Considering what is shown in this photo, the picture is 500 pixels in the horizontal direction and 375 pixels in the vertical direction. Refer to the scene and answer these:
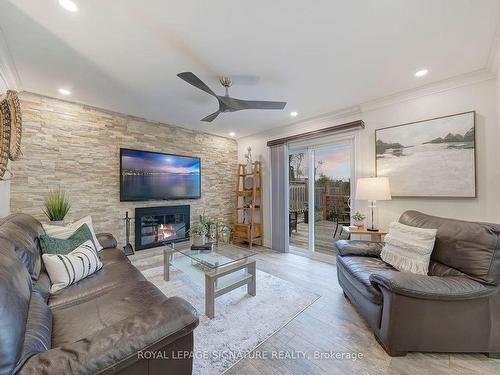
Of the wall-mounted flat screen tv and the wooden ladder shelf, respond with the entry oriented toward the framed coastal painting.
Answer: the wall-mounted flat screen tv

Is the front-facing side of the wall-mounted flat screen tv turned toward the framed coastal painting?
yes

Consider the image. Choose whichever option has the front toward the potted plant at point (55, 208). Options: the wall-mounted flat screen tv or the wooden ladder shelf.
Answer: the wooden ladder shelf

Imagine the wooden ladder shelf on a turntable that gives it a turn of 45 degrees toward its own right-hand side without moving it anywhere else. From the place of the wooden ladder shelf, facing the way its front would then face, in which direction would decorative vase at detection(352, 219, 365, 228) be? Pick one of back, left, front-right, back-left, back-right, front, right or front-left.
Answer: back-left

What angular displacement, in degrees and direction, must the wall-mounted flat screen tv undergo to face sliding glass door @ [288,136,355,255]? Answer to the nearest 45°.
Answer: approximately 45° to its left

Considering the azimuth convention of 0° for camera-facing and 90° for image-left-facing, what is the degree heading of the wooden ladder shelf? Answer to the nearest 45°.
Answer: approximately 45°

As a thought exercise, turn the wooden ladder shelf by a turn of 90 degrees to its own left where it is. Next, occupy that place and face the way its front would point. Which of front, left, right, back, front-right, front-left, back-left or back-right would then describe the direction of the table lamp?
front

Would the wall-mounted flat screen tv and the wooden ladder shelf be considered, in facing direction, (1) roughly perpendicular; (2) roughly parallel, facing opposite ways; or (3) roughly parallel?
roughly perpendicular

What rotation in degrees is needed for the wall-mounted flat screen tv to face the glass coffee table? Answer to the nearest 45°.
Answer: approximately 45° to its right

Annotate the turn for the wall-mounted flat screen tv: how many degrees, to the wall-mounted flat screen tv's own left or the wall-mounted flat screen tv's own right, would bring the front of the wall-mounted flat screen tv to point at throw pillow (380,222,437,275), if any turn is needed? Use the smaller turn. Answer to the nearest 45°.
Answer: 0° — it already faces it

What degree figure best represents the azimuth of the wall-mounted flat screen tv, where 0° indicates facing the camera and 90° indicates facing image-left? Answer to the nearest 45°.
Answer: approximately 315°

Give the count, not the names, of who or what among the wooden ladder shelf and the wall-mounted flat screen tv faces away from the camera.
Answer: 0
